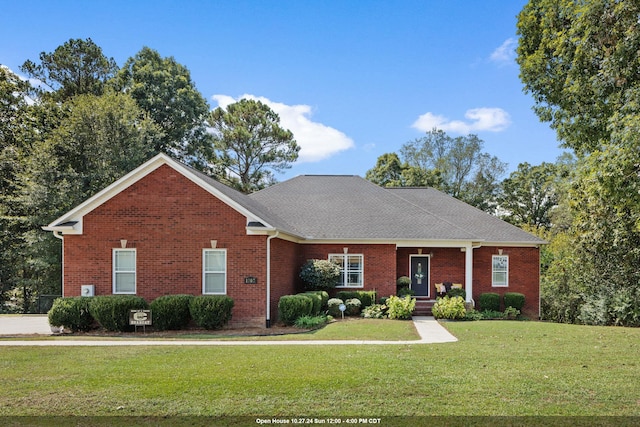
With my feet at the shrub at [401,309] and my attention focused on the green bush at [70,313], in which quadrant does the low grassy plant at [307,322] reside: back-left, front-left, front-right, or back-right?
front-left

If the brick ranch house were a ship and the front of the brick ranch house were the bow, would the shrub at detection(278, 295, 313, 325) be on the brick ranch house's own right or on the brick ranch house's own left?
on the brick ranch house's own left

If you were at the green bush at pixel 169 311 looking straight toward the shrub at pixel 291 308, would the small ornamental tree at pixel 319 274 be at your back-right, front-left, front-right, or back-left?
front-left

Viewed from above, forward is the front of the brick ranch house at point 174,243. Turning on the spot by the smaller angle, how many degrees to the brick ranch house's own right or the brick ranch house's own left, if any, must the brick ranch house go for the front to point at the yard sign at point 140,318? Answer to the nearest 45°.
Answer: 0° — it already faces it

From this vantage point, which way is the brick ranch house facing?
toward the camera

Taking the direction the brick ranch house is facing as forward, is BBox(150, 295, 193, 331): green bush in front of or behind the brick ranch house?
in front
